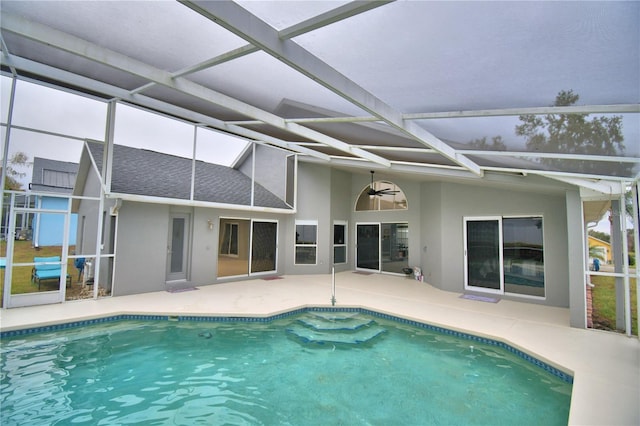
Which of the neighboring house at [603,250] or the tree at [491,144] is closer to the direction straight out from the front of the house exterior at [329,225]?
the neighboring house

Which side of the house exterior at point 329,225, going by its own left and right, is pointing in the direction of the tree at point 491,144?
back
